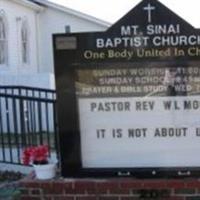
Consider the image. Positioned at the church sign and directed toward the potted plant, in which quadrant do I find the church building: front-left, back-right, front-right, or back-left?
front-right

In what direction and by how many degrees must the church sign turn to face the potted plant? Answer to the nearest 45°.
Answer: approximately 90° to its right

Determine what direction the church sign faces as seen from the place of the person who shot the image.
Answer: facing the viewer

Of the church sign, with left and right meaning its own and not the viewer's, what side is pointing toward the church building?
back
